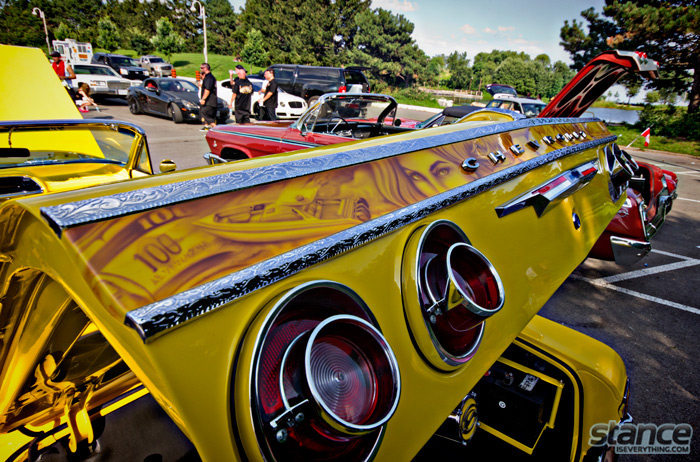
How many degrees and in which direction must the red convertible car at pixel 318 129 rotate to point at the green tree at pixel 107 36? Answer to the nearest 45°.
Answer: approximately 90° to its right

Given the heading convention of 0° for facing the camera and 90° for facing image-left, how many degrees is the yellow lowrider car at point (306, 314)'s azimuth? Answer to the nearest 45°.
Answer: approximately 135°

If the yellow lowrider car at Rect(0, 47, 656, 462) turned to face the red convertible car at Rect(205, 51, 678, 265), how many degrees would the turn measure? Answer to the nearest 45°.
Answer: approximately 90° to its right

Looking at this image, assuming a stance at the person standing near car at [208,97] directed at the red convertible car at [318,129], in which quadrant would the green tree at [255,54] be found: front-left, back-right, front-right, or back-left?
back-left

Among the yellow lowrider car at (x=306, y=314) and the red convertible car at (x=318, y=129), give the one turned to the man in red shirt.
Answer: the yellow lowrider car

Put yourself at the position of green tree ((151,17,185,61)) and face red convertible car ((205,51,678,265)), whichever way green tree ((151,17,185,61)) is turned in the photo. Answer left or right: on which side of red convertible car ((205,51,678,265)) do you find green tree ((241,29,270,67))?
left

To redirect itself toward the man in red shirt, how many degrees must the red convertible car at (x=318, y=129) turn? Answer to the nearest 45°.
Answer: approximately 90° to its right

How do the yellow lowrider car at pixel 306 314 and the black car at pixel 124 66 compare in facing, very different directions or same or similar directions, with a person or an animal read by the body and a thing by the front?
very different directions

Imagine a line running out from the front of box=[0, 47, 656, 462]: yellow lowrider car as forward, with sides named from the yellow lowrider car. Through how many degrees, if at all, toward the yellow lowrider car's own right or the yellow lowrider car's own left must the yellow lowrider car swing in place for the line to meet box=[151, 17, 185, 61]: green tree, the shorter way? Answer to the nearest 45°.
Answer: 0° — it already faces it

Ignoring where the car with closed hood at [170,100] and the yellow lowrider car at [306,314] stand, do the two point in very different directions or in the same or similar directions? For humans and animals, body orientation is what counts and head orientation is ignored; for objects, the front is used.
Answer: very different directions

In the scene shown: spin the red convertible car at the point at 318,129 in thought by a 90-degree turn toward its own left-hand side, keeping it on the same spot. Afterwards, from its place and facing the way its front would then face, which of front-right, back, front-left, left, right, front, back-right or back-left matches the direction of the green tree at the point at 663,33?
left
